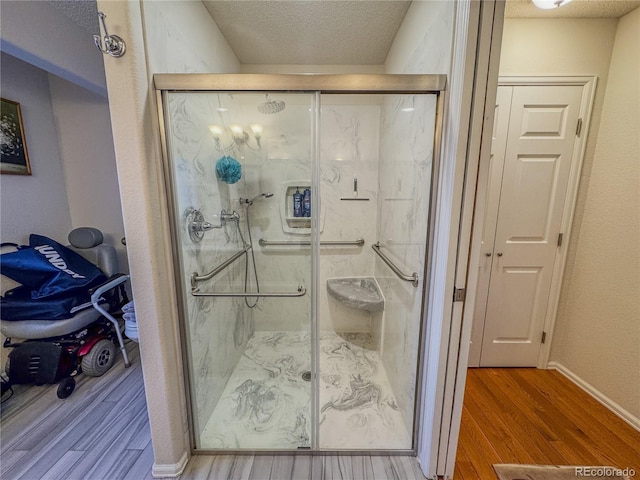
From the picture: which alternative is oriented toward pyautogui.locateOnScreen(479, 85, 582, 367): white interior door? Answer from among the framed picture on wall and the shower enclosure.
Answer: the framed picture on wall

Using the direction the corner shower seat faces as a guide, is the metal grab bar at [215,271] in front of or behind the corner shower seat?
in front

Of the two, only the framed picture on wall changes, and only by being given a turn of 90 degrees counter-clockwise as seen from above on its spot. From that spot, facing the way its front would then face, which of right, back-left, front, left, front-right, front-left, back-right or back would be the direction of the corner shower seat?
right

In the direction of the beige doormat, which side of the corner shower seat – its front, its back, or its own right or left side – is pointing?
left

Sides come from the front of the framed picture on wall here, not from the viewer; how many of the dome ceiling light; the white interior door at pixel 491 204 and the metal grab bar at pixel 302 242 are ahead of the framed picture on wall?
3

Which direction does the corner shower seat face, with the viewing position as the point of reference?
facing the viewer and to the left of the viewer

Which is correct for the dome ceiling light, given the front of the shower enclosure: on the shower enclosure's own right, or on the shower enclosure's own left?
on the shower enclosure's own left

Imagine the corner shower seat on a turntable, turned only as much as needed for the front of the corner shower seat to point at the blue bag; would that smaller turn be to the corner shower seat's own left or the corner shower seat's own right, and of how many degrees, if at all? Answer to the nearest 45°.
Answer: approximately 45° to the corner shower seat's own right

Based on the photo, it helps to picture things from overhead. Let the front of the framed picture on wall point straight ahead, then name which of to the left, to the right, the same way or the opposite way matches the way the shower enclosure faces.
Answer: to the right

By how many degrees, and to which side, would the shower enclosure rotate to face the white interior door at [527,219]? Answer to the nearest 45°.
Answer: approximately 90° to its left

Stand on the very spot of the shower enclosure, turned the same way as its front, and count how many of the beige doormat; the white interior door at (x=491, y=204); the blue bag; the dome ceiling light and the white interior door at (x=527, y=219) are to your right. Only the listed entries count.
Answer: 1

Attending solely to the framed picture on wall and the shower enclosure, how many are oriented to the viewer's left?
0

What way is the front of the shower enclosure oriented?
toward the camera

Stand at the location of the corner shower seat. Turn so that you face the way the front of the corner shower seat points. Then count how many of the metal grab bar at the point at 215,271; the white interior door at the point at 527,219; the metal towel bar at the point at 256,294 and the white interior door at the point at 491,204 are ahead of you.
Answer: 2

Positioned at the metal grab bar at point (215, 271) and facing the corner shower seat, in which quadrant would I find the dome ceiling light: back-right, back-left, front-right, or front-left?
front-right

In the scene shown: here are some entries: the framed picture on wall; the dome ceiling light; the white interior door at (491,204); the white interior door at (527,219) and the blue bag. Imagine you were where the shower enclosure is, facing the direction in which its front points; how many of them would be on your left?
3

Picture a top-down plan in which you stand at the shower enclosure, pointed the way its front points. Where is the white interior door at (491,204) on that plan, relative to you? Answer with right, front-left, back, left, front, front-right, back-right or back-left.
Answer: left

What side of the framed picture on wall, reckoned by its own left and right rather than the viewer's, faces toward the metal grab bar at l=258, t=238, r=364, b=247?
front

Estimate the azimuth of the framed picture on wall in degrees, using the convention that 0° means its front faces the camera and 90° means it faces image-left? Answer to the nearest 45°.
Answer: approximately 315°
